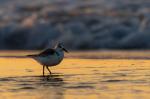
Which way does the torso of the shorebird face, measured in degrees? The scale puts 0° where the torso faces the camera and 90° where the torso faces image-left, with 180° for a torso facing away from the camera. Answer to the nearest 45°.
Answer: approximately 270°
